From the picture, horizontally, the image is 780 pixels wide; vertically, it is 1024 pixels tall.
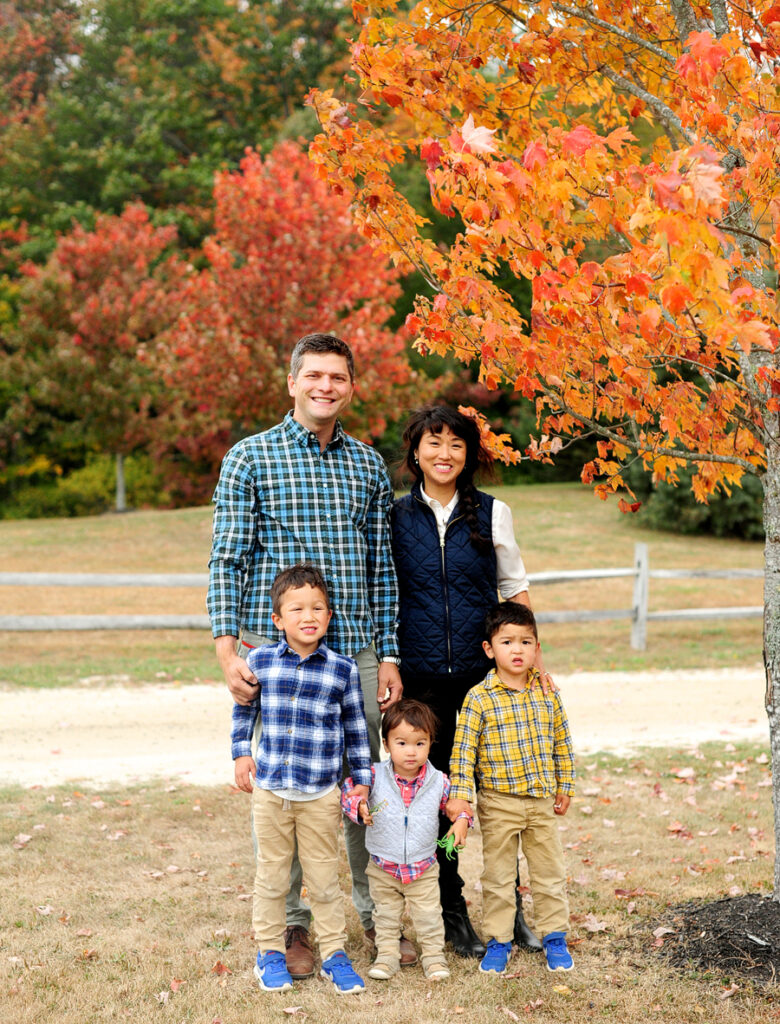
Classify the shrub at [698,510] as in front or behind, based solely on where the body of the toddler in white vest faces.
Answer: behind

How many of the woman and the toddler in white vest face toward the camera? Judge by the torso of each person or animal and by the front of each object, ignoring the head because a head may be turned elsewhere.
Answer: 2

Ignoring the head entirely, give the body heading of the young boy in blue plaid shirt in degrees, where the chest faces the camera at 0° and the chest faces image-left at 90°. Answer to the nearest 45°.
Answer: approximately 0°

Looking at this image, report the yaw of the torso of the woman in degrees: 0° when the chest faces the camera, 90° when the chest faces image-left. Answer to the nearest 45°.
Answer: approximately 0°

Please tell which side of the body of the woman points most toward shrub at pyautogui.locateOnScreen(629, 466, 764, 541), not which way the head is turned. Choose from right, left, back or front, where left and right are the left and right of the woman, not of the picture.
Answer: back
